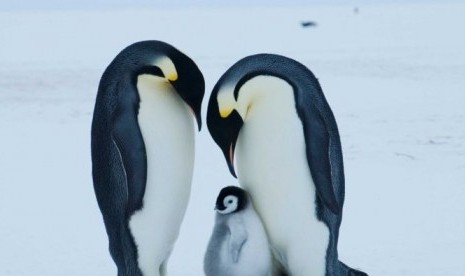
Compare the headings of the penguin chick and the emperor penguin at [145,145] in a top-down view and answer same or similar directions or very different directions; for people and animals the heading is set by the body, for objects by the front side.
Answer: very different directions

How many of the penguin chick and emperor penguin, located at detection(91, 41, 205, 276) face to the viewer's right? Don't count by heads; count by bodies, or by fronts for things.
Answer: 1

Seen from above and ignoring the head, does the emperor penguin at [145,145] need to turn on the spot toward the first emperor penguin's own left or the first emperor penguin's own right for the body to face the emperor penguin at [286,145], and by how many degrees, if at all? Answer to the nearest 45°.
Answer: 0° — it already faces it

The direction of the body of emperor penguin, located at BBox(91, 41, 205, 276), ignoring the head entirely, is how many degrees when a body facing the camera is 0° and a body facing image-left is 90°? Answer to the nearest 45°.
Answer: approximately 270°
